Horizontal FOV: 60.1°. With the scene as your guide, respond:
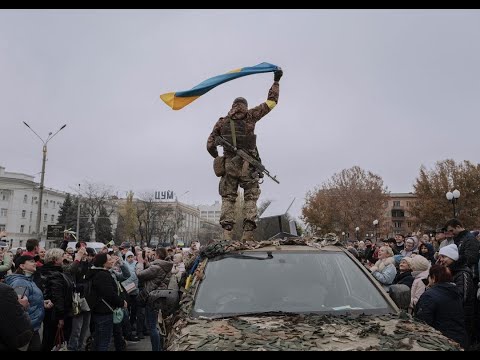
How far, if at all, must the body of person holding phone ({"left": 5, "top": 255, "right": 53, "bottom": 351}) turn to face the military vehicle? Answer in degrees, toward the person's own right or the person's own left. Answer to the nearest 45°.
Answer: approximately 45° to the person's own right

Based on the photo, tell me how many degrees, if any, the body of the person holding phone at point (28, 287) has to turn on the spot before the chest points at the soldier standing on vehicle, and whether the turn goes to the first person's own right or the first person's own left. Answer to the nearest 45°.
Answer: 0° — they already face them

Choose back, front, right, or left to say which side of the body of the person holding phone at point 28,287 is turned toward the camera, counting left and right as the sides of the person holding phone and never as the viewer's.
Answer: right
